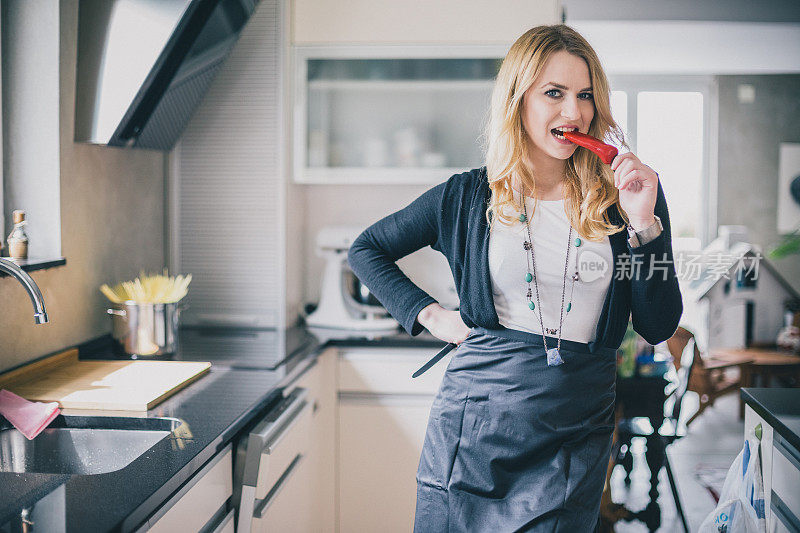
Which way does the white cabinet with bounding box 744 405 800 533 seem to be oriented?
to the viewer's left

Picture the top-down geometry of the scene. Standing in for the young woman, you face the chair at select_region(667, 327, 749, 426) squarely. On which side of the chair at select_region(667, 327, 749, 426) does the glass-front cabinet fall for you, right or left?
left

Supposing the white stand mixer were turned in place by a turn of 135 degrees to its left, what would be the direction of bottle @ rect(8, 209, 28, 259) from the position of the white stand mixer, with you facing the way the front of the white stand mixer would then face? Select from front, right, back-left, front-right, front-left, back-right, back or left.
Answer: left

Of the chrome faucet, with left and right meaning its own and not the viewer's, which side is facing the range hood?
left

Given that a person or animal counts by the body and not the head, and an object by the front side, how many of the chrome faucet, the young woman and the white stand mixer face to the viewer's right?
2

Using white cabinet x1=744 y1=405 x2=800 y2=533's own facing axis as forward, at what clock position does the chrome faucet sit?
The chrome faucet is roughly at 11 o'clock from the white cabinet.

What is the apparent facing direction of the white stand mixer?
to the viewer's right

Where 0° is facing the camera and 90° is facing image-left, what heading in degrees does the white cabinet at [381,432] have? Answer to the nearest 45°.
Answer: approximately 0°

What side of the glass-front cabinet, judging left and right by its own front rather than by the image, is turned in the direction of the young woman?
front

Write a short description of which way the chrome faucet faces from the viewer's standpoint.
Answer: facing to the right of the viewer
